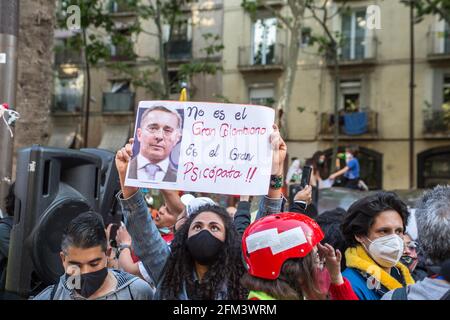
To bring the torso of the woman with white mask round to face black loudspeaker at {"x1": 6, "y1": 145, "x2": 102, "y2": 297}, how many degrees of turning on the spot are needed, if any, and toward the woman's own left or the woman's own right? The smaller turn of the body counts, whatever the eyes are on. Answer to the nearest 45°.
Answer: approximately 135° to the woman's own right

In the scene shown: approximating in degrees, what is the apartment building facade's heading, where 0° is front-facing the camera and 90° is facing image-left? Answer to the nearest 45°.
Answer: approximately 0°

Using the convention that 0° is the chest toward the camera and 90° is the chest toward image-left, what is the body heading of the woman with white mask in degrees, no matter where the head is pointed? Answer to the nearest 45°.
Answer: approximately 315°

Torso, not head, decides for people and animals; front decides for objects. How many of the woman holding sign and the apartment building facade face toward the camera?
2

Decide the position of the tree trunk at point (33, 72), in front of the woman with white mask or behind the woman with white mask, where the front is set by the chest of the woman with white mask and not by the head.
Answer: behind

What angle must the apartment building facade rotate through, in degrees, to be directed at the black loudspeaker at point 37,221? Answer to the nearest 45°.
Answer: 0° — it already faces it

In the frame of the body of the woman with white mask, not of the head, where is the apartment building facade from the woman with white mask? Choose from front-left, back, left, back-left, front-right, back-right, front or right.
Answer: back-left
